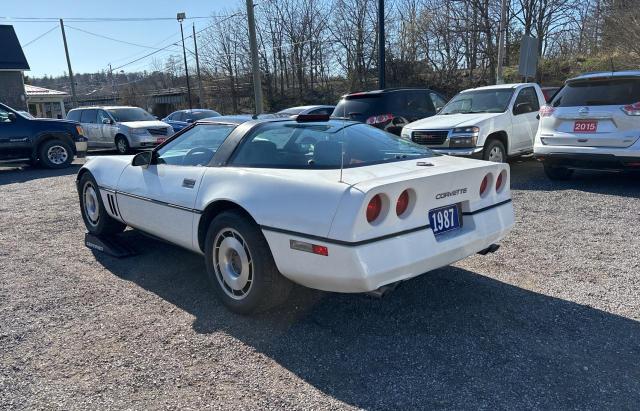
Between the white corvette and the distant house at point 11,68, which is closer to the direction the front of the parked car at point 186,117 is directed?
the white corvette

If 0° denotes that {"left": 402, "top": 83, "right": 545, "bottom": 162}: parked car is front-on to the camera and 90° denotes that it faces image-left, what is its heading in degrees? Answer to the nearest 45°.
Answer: approximately 45°

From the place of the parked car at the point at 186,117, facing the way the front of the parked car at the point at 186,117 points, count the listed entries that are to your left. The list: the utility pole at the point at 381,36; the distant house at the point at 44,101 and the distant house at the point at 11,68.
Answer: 1

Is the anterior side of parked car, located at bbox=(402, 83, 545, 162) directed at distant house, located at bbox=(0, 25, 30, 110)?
no

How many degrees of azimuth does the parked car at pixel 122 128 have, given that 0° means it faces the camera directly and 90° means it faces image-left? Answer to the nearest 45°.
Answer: approximately 315°

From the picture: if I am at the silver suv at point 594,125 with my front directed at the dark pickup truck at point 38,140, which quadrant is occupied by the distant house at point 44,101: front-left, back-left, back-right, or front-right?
front-right

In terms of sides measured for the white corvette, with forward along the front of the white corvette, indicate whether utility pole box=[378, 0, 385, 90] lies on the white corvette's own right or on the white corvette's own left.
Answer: on the white corvette's own right

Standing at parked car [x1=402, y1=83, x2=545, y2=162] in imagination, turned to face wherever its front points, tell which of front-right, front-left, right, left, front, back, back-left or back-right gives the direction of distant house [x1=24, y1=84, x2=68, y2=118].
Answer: right

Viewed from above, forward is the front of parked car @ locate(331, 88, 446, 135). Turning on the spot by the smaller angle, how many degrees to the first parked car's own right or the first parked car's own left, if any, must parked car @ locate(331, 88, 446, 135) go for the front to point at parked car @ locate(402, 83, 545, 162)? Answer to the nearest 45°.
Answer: approximately 90° to the first parked car's own right

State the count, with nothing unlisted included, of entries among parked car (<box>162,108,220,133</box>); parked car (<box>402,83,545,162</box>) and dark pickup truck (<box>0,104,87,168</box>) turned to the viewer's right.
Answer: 1

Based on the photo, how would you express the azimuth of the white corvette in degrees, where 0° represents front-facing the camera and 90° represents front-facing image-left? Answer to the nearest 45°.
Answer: approximately 135°

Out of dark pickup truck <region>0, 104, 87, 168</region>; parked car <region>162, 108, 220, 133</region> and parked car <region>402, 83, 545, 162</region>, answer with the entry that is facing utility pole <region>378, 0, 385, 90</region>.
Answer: the dark pickup truck

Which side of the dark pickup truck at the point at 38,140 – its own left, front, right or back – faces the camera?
right

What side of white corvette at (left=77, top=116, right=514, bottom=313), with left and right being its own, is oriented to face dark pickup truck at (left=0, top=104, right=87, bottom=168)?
front

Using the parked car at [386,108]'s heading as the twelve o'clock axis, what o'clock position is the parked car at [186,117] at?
the parked car at [186,117] is roughly at 9 o'clock from the parked car at [386,108].
